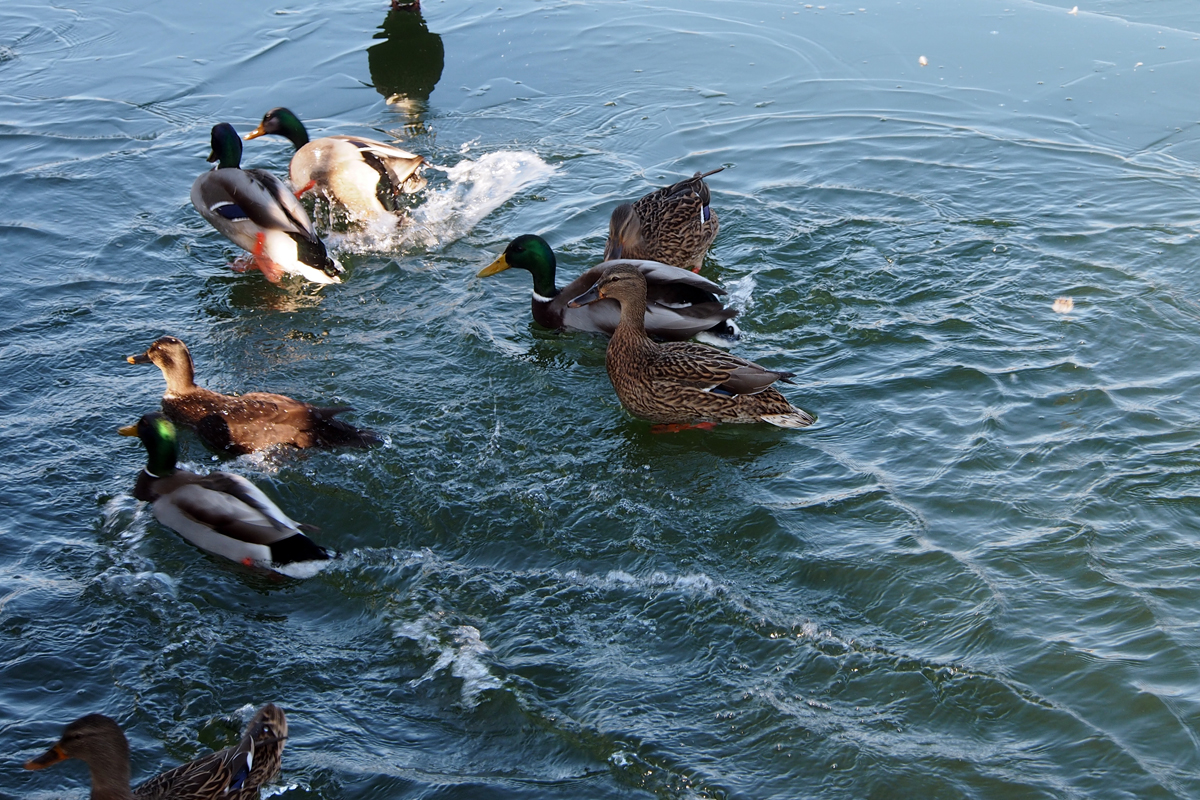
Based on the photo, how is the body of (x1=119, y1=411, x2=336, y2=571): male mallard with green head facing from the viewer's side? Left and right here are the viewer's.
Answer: facing away from the viewer and to the left of the viewer

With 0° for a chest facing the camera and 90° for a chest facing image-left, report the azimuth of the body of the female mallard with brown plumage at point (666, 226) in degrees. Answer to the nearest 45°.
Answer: approximately 45°

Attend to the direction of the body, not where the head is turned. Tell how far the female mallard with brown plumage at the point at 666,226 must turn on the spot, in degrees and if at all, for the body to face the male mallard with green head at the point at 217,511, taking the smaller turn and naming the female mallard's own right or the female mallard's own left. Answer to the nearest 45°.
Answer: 0° — it already faces it

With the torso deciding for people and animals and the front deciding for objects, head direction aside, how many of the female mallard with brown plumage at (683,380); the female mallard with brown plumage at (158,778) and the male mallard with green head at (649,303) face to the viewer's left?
3

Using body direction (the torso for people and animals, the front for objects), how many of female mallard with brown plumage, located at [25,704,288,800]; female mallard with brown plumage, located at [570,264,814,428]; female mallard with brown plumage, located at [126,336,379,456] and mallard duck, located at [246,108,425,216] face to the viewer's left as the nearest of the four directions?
4

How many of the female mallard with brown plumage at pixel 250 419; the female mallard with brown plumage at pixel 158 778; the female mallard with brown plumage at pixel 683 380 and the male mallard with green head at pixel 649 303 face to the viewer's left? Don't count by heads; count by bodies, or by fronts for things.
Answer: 4

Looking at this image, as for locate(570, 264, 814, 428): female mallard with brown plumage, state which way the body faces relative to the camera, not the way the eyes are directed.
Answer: to the viewer's left

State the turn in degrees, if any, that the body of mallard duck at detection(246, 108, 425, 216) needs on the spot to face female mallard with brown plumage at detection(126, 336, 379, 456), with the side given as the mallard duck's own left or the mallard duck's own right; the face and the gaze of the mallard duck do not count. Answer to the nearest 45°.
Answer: approximately 90° to the mallard duck's own left

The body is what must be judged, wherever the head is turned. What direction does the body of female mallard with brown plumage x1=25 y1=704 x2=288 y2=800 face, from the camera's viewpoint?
to the viewer's left

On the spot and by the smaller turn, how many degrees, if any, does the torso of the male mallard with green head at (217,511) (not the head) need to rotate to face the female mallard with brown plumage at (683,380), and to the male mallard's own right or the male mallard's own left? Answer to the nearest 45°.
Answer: approximately 135° to the male mallard's own right

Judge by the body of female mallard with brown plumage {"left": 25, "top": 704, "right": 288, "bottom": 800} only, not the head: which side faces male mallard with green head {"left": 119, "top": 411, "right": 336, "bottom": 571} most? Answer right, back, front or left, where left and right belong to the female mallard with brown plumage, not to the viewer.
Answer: right

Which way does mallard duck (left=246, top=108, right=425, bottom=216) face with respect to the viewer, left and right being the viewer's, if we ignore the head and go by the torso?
facing to the left of the viewer

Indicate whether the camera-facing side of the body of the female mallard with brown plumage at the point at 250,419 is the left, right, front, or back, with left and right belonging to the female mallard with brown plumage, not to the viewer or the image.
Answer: left

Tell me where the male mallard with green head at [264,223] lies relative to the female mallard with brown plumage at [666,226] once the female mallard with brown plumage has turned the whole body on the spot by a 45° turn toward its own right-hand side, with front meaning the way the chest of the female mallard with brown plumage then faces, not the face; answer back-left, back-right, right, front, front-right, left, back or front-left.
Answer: front

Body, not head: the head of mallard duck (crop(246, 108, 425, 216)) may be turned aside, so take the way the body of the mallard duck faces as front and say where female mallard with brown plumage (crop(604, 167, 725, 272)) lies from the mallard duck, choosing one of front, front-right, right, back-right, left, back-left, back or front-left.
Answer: back-left

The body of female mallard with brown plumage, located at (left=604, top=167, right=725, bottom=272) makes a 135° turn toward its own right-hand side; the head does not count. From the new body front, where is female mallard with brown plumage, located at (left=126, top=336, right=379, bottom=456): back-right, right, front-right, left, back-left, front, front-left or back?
back-left

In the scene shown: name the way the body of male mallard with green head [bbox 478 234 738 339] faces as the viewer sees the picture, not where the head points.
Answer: to the viewer's left

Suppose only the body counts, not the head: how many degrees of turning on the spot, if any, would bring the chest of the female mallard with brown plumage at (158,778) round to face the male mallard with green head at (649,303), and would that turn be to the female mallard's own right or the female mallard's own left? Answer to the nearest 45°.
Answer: approximately 135° to the female mallard's own right

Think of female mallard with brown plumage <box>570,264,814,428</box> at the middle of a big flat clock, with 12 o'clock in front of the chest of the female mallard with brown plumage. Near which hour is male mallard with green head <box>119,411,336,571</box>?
The male mallard with green head is roughly at 11 o'clock from the female mallard with brown plumage.

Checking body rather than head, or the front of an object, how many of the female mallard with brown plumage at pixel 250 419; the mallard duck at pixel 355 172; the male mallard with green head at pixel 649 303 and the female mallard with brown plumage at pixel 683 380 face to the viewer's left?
4
